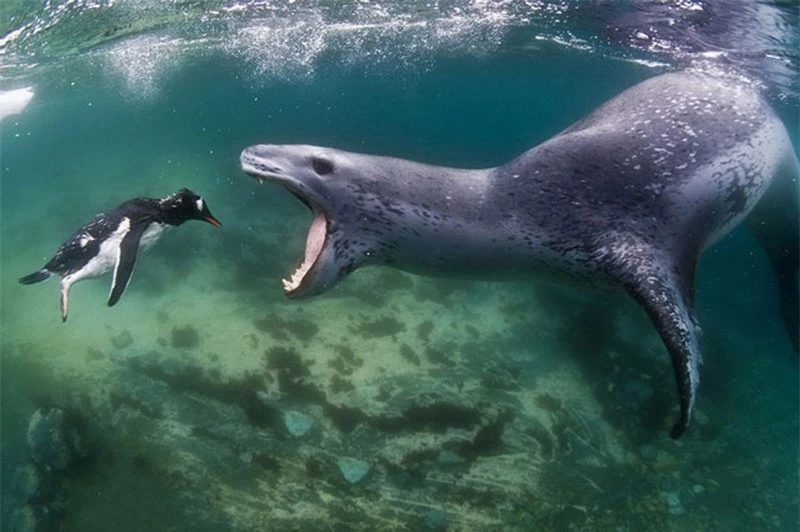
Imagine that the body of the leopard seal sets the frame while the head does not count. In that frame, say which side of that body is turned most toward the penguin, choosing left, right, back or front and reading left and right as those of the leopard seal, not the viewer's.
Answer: front

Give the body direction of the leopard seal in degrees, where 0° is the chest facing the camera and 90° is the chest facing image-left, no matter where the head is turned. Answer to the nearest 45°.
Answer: approximately 90°

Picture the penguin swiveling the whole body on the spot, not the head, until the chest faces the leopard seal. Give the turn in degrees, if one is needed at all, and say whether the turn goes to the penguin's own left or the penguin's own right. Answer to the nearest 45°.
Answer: approximately 45° to the penguin's own right

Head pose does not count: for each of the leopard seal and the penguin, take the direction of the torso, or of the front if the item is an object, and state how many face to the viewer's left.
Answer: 1

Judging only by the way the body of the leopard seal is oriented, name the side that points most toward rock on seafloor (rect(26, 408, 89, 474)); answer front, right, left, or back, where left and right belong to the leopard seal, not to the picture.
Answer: front

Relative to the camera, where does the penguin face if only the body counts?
to the viewer's right
